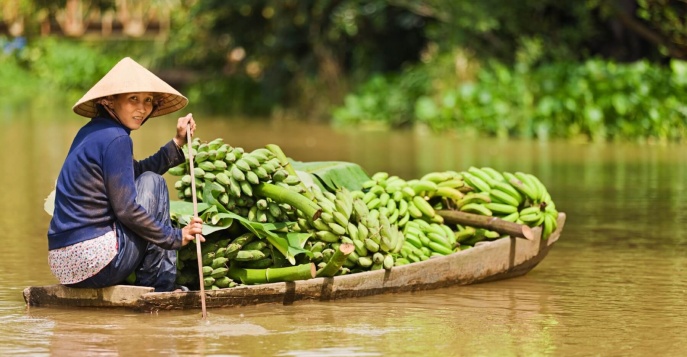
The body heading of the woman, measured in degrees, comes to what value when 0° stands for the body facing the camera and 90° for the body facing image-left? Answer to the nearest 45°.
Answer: approximately 270°

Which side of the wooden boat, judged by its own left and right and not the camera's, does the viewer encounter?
right
